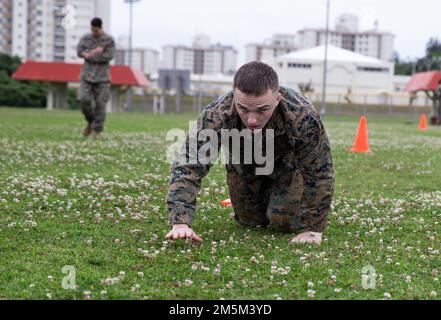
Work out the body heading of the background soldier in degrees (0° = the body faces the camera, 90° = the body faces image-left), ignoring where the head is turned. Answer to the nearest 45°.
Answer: approximately 0°
